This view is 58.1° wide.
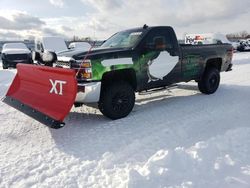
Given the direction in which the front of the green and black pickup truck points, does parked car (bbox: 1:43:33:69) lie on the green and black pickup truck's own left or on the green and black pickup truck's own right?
on the green and black pickup truck's own right

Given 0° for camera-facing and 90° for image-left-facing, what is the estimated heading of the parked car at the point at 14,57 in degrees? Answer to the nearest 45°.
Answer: approximately 0°

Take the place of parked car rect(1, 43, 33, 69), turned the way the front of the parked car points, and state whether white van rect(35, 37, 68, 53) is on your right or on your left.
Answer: on your left

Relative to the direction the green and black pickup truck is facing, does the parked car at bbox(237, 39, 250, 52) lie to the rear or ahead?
to the rear

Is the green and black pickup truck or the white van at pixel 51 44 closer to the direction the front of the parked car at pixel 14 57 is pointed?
the green and black pickup truck

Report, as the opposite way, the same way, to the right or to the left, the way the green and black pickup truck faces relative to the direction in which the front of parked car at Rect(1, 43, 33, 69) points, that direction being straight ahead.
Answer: to the right

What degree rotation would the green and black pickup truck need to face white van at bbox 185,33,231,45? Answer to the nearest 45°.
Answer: approximately 135° to its right

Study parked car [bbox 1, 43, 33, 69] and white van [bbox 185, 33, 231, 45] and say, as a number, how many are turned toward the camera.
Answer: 1
